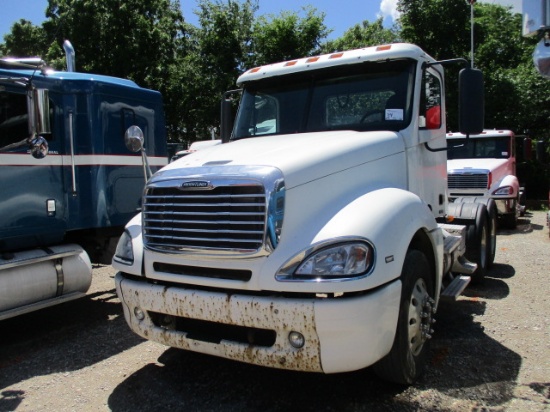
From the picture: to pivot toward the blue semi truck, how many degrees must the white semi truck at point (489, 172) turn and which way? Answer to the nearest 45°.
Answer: approximately 45° to its right

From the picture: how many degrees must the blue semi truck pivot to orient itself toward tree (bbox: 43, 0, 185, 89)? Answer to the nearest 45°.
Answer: approximately 135° to its right

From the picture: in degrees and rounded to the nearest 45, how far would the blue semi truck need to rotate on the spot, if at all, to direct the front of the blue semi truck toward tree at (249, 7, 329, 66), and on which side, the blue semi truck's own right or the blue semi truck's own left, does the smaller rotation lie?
approximately 180°

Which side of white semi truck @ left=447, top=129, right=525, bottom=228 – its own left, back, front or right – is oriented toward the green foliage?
back

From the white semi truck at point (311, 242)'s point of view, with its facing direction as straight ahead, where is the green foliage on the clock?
The green foliage is roughly at 5 o'clock from the white semi truck.

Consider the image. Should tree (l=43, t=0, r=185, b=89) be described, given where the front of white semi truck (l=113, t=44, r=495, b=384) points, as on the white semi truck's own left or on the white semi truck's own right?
on the white semi truck's own right

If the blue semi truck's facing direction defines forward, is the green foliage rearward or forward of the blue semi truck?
rearward
